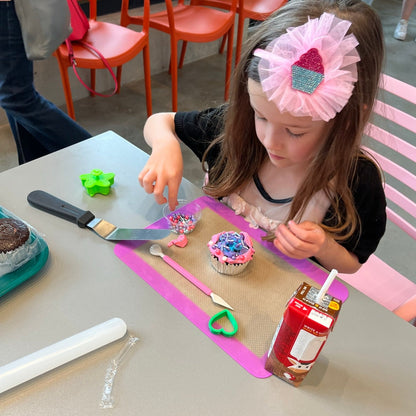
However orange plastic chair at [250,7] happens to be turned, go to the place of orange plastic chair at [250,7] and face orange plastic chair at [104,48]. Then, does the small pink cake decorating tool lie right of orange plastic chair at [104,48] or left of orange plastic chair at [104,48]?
left

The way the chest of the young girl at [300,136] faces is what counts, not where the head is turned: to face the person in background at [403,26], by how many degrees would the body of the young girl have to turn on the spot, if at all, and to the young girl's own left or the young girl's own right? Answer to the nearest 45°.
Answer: approximately 135° to the young girl's own right
